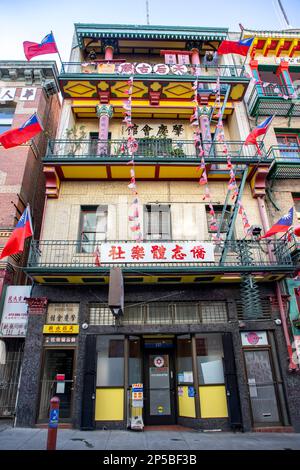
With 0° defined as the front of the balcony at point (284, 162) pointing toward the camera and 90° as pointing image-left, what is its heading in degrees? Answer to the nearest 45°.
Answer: approximately 0°

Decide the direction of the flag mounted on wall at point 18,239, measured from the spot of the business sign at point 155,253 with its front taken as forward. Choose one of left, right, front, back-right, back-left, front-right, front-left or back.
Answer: right

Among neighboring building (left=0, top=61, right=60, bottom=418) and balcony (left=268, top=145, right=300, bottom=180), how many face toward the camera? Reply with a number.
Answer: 2

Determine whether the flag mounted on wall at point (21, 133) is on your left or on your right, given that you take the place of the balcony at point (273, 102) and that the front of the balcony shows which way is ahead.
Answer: on your right
